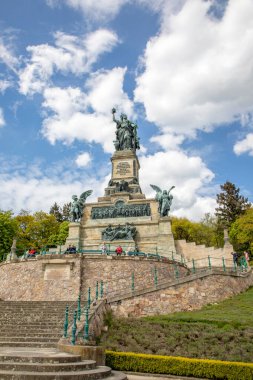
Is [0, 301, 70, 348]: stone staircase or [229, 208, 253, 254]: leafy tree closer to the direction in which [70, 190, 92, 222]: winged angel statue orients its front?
the stone staircase

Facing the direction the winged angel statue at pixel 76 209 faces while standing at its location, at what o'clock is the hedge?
The hedge is roughly at 10 o'clock from the winged angel statue.

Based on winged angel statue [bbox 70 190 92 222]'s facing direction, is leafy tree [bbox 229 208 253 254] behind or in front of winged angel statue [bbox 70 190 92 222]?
behind

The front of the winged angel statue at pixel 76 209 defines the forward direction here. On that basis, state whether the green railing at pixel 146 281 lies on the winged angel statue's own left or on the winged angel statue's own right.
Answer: on the winged angel statue's own left

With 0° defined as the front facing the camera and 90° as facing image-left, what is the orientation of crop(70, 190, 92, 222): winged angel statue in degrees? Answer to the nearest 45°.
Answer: approximately 45°

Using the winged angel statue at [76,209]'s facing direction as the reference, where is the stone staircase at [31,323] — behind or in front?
in front

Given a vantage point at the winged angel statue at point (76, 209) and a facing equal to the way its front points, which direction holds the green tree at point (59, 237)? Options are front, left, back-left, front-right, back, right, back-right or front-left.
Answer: back-right

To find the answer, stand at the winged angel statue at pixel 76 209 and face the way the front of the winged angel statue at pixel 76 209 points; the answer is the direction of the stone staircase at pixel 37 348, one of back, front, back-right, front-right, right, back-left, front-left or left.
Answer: front-left

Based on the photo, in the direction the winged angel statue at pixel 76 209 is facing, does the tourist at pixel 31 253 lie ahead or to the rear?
ahead

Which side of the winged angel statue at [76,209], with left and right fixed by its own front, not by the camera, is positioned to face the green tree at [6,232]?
right

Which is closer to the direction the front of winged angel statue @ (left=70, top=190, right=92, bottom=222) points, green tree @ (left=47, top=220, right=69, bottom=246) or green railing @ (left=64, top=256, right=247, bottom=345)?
the green railing
